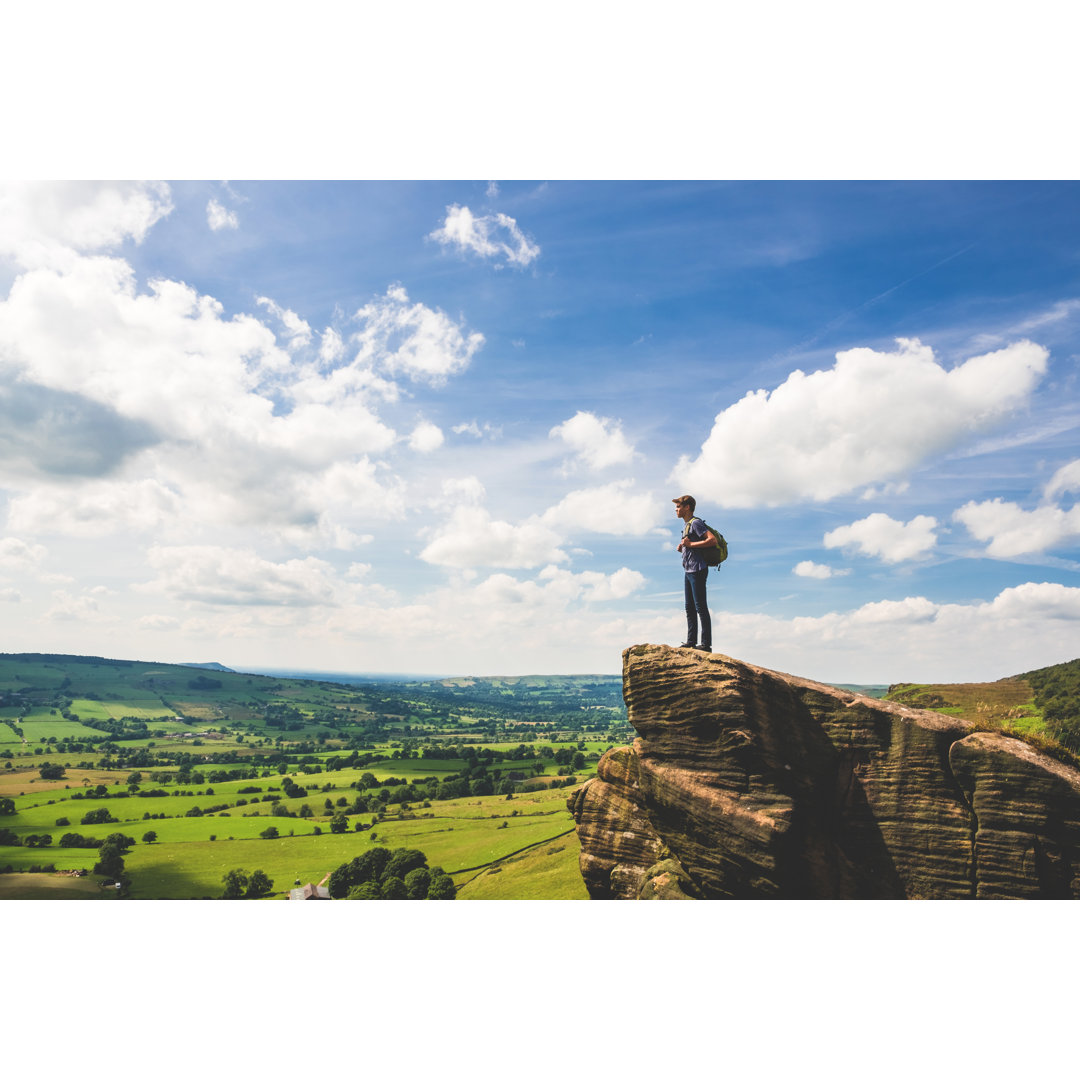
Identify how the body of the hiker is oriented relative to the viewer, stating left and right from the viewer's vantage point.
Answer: facing to the left of the viewer
